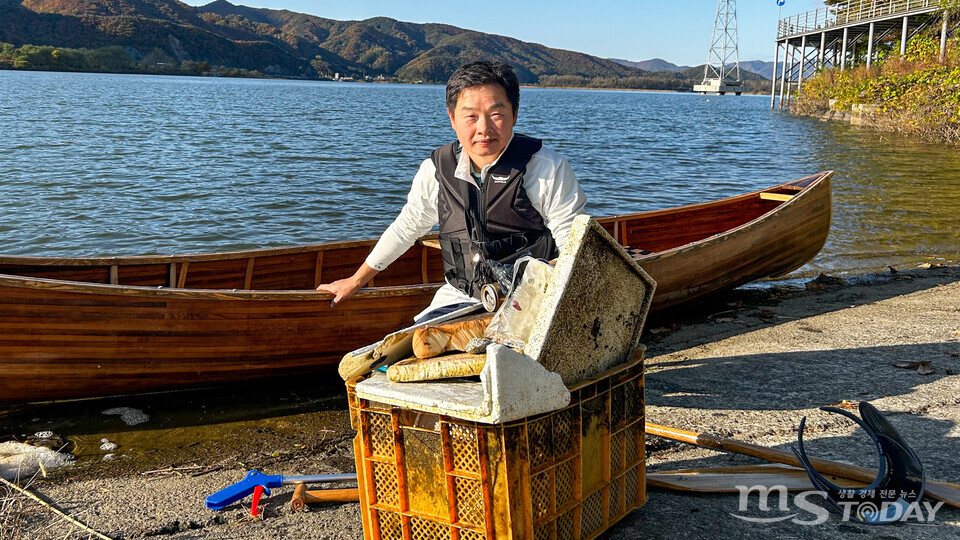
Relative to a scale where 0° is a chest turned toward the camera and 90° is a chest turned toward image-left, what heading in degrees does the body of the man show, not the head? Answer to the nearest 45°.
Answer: approximately 0°

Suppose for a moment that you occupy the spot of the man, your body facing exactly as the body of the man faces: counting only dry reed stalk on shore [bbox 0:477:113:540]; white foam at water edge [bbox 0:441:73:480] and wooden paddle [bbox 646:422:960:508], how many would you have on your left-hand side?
1

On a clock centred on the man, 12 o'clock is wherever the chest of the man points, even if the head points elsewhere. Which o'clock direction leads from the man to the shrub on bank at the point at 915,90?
The shrub on bank is roughly at 7 o'clock from the man.

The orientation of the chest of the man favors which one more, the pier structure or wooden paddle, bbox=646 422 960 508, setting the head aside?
the wooden paddle

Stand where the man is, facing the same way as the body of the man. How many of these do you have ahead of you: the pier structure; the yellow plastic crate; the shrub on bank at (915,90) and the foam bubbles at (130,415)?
1

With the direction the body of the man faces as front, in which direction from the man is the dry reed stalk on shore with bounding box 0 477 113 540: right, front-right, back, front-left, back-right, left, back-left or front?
right

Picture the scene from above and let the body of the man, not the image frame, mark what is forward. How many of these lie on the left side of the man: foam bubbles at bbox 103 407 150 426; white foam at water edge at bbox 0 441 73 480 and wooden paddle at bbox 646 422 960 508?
1

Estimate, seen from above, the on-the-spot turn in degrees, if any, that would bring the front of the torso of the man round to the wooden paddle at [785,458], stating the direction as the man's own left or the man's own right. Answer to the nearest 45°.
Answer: approximately 90° to the man's own left

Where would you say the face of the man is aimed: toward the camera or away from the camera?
toward the camera

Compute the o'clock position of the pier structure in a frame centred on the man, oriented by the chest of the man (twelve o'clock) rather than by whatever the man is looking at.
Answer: The pier structure is roughly at 7 o'clock from the man.

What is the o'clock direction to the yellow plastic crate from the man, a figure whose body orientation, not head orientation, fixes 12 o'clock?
The yellow plastic crate is roughly at 12 o'clock from the man.

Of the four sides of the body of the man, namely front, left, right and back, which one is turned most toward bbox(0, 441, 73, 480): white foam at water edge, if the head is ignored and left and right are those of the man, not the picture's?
right
